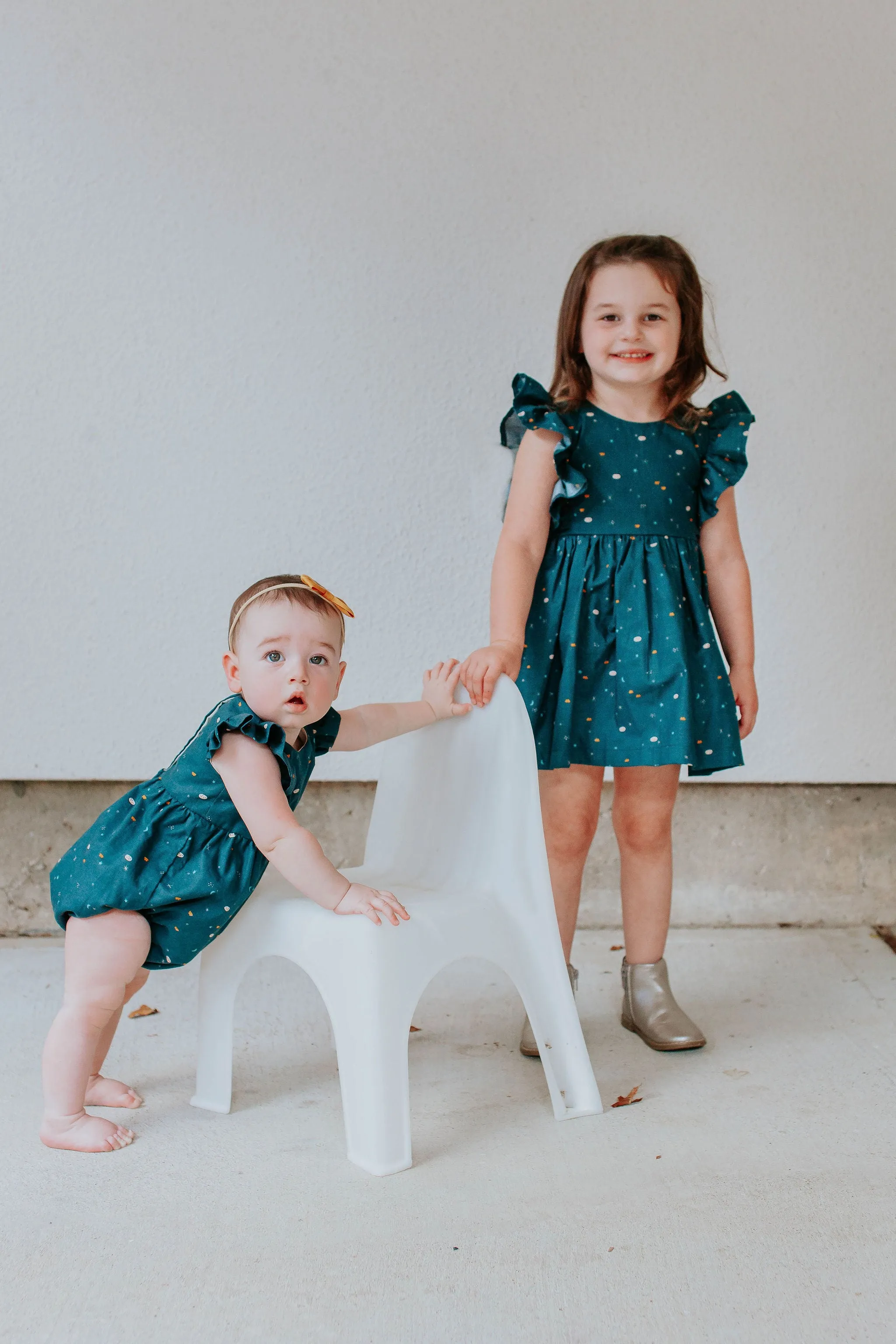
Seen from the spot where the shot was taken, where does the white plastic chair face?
facing the viewer and to the left of the viewer

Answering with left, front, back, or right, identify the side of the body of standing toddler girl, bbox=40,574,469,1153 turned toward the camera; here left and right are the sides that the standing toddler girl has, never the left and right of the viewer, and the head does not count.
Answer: right

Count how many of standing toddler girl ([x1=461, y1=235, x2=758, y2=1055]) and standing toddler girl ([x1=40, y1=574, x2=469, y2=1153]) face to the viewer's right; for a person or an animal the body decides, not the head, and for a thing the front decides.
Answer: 1

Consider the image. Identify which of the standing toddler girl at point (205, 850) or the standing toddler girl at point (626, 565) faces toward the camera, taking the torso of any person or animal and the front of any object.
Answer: the standing toddler girl at point (626, 565)

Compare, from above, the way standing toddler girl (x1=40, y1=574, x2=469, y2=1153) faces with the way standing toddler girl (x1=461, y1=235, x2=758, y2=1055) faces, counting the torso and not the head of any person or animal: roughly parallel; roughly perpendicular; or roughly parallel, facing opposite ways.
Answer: roughly perpendicular

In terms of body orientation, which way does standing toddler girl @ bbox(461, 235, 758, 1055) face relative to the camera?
toward the camera

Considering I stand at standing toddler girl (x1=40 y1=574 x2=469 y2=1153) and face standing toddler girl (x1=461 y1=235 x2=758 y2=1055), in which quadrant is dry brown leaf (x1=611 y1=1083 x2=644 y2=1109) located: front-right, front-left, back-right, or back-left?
front-right
